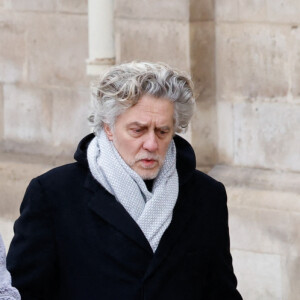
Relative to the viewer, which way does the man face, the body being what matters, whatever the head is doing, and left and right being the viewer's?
facing the viewer and to the right of the viewer
